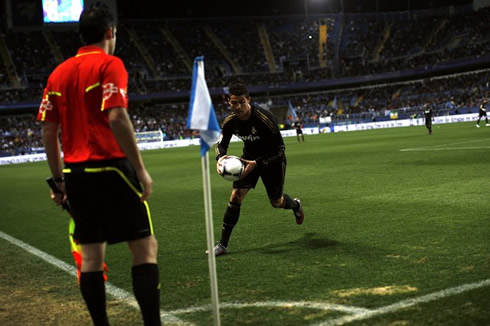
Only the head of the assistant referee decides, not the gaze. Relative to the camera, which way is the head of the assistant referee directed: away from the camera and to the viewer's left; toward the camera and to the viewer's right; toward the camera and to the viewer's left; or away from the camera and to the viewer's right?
away from the camera and to the viewer's right

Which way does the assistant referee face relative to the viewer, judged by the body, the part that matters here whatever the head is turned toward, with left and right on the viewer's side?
facing away from the viewer and to the right of the viewer

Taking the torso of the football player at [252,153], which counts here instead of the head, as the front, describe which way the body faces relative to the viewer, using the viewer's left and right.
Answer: facing the viewer and to the left of the viewer

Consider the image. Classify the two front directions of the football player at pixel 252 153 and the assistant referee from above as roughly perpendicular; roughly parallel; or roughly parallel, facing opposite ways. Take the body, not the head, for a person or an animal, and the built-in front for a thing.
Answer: roughly parallel, facing opposite ways

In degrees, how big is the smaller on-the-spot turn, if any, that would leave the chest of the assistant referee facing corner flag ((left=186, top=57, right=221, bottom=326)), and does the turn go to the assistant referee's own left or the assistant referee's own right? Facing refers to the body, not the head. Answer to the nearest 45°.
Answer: approximately 45° to the assistant referee's own right

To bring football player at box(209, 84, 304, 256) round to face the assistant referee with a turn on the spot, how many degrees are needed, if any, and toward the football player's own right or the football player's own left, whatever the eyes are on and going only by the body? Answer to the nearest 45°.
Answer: approximately 45° to the football player's own left

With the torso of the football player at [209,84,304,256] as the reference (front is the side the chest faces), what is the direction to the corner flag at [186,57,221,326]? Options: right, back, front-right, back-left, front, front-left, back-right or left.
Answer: front-left

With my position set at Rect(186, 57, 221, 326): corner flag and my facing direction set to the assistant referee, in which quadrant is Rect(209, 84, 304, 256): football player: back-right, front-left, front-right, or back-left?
back-right

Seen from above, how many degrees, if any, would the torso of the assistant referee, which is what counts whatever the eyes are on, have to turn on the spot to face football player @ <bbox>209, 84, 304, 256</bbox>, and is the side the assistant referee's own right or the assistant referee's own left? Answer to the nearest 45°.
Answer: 0° — they already face them
